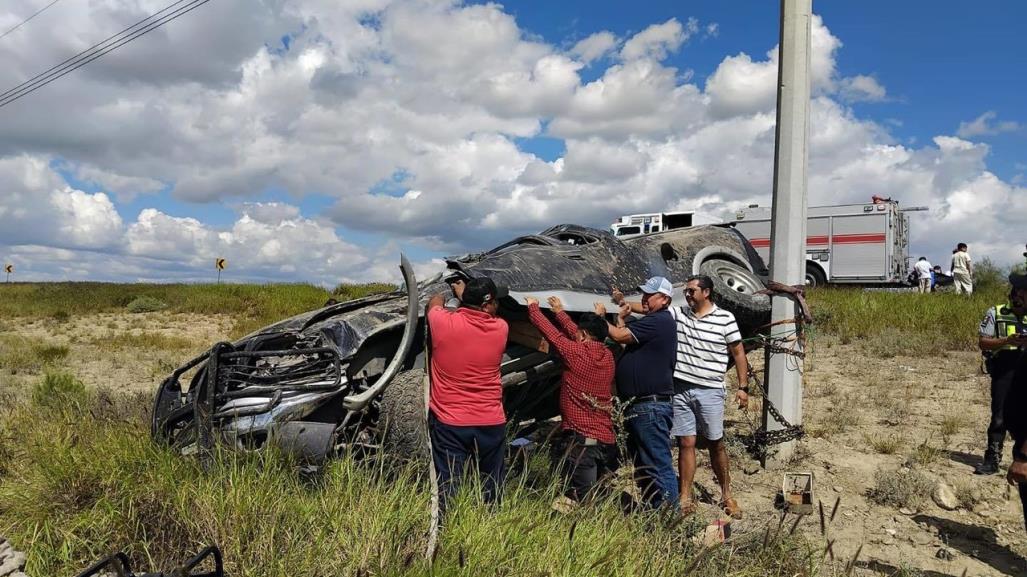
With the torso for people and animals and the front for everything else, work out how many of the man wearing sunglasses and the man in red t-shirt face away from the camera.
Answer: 1

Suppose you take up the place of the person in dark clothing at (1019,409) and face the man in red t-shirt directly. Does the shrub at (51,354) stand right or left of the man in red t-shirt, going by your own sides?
right

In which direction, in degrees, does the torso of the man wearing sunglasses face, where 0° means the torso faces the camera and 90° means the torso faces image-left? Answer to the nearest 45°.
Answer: approximately 45°

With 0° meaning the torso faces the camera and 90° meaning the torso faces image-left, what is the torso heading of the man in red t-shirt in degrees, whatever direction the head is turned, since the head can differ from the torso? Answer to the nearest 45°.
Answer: approximately 180°

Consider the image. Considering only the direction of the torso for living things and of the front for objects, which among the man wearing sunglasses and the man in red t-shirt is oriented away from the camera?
the man in red t-shirt

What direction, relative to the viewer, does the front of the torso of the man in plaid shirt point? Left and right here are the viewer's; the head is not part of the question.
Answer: facing away from the viewer and to the left of the viewer

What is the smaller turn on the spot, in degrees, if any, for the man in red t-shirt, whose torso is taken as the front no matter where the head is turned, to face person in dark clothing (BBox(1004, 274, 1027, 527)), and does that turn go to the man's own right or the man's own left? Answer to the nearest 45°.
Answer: approximately 90° to the man's own right

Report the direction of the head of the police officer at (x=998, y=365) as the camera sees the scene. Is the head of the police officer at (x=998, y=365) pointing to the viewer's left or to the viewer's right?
to the viewer's left

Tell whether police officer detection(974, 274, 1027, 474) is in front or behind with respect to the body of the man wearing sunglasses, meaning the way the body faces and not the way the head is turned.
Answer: behind
